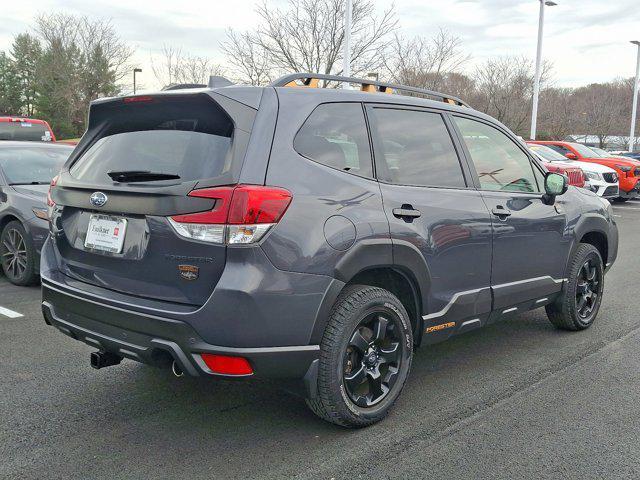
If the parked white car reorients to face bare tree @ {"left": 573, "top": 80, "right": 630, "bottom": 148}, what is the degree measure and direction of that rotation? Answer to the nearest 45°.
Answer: approximately 135° to its left

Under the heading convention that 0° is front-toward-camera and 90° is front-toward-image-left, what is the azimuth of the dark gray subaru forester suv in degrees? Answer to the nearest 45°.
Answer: approximately 225°

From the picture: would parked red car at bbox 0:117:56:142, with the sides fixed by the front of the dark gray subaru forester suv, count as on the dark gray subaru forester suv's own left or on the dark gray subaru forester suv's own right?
on the dark gray subaru forester suv's own left

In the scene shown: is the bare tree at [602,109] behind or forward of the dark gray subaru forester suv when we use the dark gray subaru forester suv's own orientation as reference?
forward

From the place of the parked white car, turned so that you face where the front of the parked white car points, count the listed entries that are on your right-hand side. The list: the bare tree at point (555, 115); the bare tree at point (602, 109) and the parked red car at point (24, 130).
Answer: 1

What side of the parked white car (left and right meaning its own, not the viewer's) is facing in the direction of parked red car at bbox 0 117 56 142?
right

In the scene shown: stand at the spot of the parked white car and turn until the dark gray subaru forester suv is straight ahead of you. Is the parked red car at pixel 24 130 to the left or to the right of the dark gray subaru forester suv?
right

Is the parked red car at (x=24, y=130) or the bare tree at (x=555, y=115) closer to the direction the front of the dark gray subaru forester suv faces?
the bare tree

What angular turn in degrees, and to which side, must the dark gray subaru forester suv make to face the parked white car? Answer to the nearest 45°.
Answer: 0° — it already faces it
